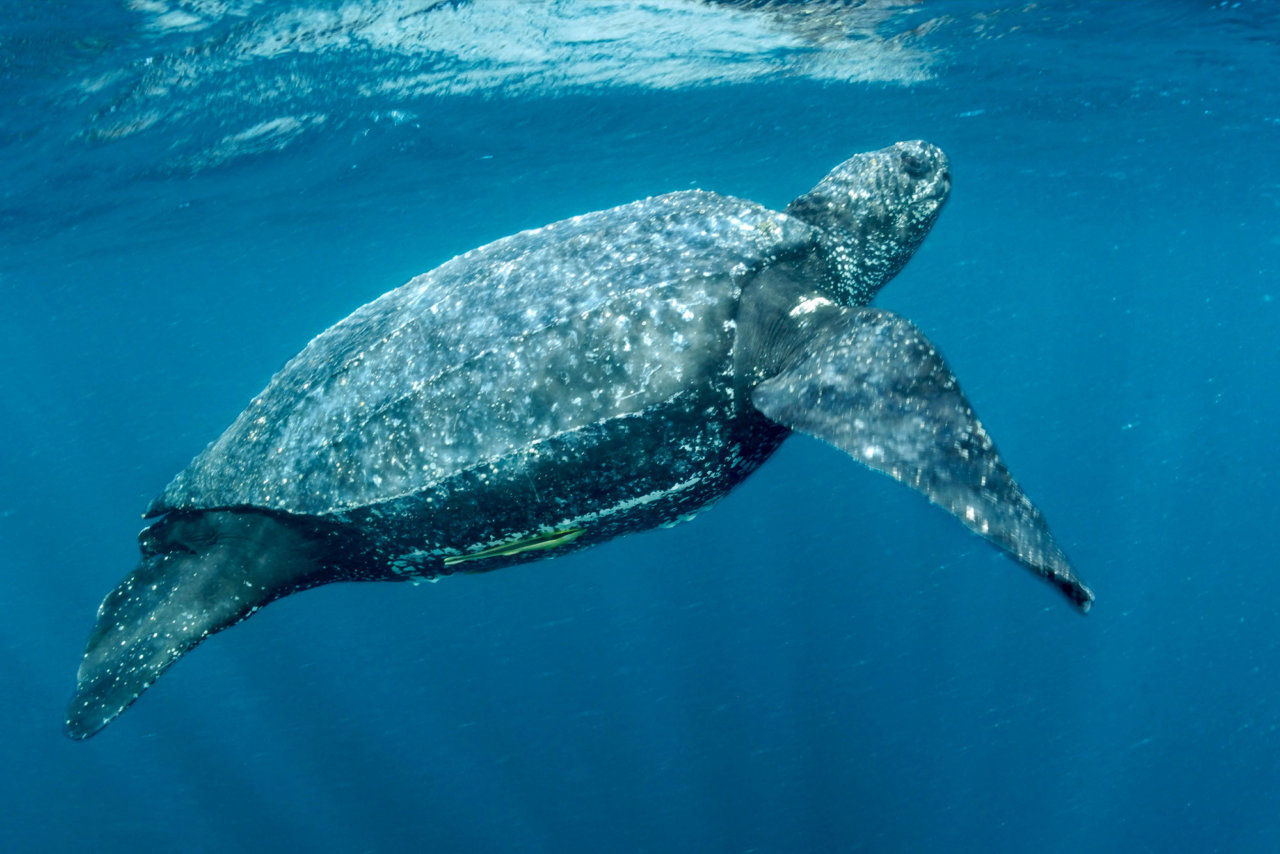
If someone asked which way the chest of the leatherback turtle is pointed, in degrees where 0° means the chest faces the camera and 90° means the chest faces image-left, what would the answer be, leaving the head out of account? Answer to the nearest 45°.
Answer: approximately 270°
